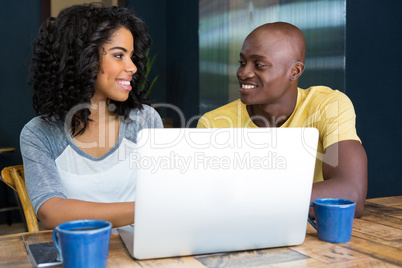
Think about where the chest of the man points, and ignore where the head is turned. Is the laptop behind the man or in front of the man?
in front

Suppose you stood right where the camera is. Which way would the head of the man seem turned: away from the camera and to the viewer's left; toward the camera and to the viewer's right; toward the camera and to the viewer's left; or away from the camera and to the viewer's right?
toward the camera and to the viewer's left

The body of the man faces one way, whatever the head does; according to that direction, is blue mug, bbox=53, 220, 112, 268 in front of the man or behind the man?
in front

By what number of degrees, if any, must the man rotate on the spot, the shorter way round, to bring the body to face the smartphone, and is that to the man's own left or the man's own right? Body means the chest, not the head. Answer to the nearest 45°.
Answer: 0° — they already face it

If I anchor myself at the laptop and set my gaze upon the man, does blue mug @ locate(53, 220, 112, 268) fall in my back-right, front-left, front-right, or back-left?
back-left

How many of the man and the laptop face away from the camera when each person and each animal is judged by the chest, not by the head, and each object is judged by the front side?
1

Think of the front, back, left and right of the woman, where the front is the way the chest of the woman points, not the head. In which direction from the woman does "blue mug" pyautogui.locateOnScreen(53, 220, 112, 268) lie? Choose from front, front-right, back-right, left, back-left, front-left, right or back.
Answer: front-right

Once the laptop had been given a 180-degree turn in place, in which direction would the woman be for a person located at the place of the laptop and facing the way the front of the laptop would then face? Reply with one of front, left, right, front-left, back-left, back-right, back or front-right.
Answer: back-right

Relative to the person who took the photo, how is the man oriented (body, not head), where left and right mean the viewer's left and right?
facing the viewer and to the left of the viewer

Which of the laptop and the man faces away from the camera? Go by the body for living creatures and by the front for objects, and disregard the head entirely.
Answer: the laptop

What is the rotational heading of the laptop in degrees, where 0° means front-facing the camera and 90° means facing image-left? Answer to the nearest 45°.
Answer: approximately 180°

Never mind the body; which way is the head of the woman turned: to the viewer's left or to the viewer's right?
to the viewer's right

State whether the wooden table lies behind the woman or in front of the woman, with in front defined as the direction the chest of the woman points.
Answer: in front

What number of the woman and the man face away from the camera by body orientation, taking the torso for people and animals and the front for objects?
0
